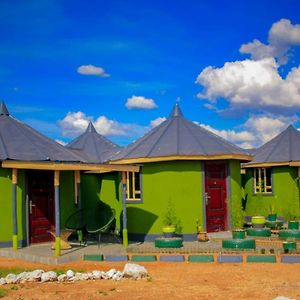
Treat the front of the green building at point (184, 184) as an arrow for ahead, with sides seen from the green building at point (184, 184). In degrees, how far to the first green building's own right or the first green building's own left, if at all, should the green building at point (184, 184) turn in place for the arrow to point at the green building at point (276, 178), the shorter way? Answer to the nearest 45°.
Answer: approximately 90° to the first green building's own left

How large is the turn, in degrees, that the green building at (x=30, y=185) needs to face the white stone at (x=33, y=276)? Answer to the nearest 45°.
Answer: approximately 45° to its right

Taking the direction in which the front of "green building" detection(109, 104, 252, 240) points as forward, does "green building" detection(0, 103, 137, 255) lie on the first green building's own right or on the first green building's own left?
on the first green building's own right

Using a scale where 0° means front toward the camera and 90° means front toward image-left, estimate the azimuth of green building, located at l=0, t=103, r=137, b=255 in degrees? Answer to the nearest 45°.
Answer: approximately 315°

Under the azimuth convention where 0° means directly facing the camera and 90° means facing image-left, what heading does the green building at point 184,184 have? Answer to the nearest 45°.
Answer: approximately 315°

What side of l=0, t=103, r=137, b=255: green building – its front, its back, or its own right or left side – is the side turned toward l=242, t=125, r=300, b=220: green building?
left
